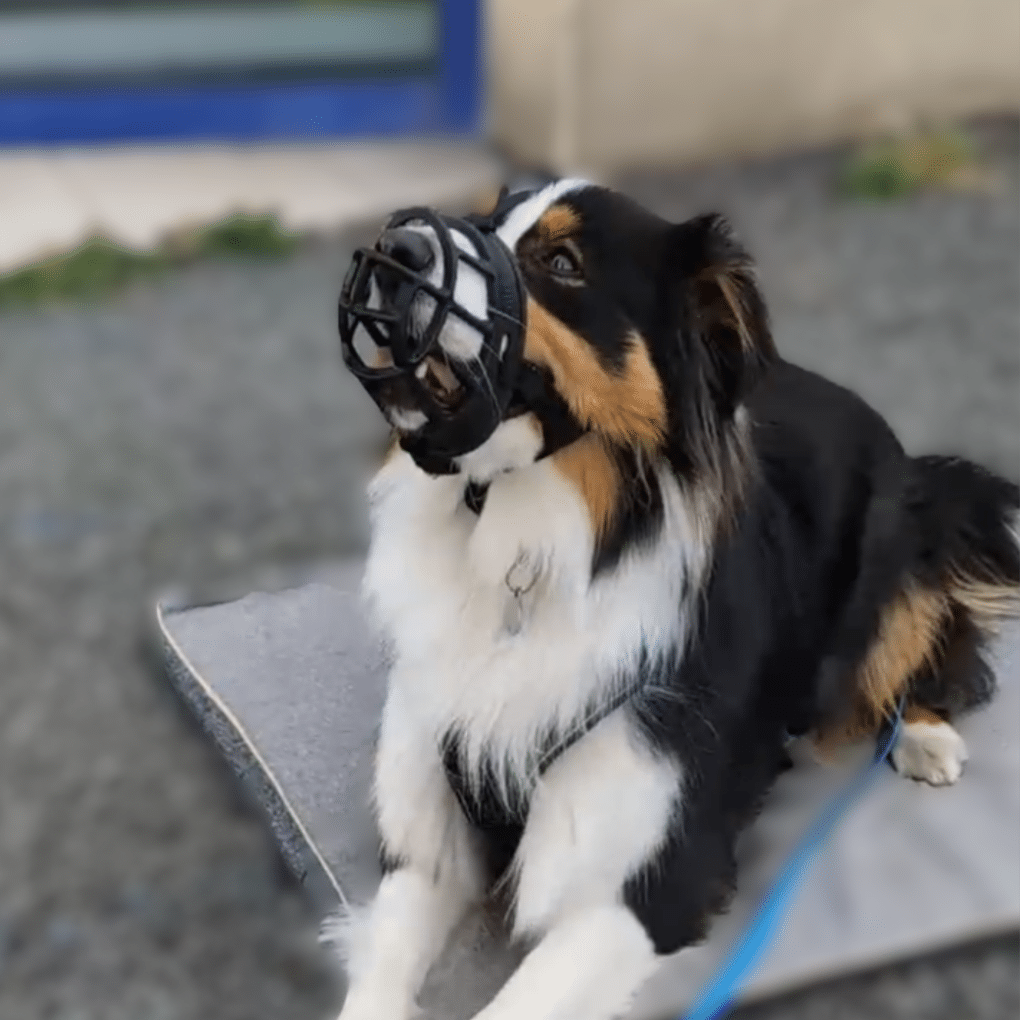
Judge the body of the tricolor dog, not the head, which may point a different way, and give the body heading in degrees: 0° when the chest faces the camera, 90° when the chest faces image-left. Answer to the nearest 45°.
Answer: approximately 45°
